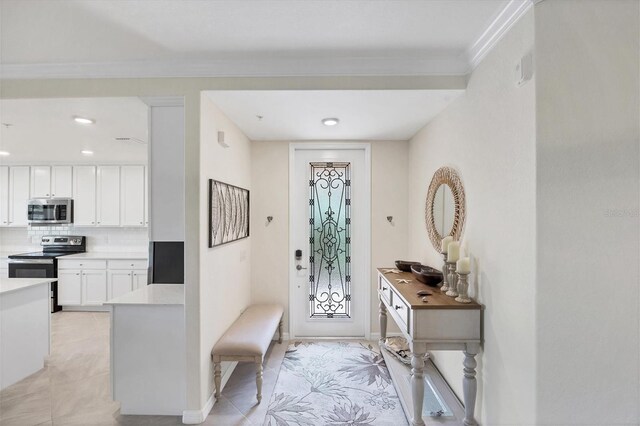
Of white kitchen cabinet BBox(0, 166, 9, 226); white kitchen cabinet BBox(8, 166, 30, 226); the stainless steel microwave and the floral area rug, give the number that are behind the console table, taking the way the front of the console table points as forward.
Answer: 0

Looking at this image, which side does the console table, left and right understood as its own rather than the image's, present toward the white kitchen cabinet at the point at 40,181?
front

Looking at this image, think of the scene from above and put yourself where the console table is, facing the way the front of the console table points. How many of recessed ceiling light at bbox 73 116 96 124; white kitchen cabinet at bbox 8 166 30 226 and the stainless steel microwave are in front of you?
3

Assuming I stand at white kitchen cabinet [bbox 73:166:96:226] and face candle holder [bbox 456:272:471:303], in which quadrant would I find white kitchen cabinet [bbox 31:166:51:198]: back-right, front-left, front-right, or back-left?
back-right

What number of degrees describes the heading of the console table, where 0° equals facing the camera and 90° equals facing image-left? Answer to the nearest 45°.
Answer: approximately 90°

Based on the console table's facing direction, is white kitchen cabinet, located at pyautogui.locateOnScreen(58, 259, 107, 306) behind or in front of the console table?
in front

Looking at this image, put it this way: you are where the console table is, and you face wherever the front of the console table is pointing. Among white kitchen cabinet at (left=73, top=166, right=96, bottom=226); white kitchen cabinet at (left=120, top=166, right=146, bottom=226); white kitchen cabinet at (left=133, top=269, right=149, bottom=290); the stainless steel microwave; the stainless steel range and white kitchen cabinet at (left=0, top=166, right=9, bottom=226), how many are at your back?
0

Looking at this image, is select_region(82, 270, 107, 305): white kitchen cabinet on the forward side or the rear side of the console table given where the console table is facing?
on the forward side

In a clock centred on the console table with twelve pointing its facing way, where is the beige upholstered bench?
The beige upholstered bench is roughly at 12 o'clock from the console table.

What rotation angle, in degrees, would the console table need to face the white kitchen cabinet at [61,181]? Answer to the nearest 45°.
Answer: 0° — it already faces it

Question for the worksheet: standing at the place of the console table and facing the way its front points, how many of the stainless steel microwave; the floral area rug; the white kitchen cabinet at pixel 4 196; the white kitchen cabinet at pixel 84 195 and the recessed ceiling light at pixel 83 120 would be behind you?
0

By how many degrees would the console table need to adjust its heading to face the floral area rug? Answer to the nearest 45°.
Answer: approximately 45° to its right

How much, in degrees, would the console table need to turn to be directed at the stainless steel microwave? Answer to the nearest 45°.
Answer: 0° — it already faces it

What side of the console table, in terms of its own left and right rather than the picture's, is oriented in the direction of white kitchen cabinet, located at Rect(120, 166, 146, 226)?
front

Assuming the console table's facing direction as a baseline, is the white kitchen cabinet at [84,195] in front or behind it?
in front

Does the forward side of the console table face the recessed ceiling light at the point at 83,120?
yes
